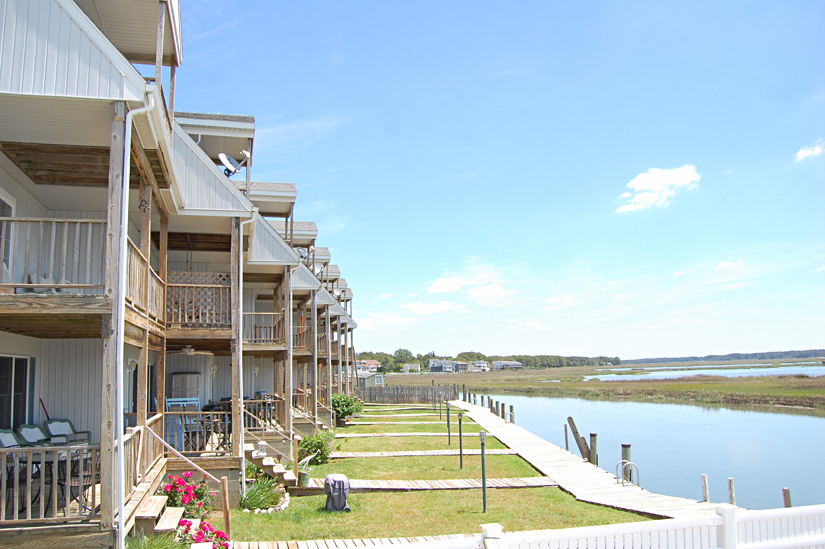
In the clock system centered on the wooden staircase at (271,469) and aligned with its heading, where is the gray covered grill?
The gray covered grill is roughly at 2 o'clock from the wooden staircase.

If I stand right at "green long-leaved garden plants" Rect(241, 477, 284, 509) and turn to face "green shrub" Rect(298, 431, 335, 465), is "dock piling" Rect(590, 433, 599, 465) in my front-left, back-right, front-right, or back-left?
front-right

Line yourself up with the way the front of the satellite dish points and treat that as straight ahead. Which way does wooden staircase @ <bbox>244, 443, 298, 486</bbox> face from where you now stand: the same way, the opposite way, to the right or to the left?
the same way

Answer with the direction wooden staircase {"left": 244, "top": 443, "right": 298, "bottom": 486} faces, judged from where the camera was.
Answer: facing to the right of the viewer

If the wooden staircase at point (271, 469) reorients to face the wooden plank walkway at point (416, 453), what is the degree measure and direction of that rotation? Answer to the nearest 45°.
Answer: approximately 45° to its left

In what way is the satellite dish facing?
to the viewer's right

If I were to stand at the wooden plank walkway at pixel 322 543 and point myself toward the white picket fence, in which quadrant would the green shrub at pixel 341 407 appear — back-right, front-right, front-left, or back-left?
back-left
